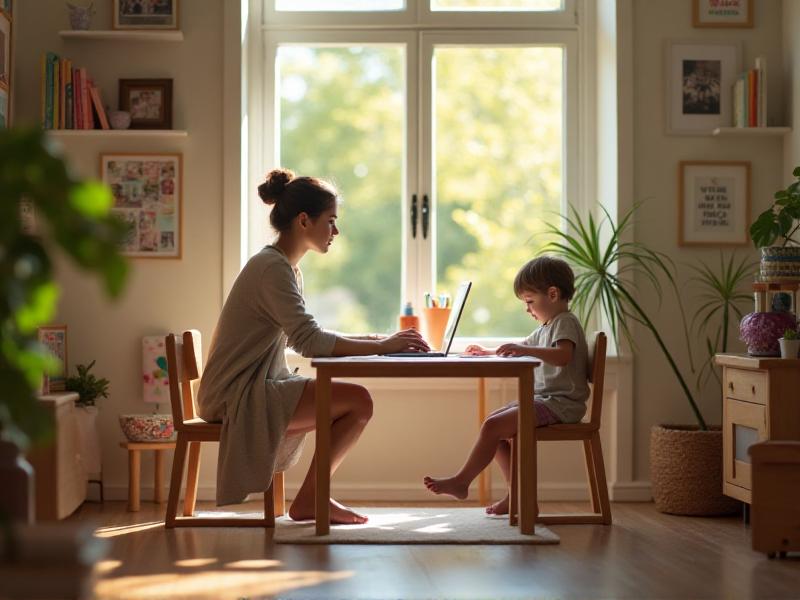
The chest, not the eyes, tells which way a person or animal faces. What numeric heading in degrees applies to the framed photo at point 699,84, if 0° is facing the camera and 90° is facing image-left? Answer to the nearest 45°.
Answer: approximately 0°

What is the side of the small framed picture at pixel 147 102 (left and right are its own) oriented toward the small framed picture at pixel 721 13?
left

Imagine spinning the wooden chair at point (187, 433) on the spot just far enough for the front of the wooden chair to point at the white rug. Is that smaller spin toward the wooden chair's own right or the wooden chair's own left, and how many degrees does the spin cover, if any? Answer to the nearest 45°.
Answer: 0° — it already faces it

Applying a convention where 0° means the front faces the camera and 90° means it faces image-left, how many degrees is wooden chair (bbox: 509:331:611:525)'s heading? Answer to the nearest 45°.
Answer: approximately 90°

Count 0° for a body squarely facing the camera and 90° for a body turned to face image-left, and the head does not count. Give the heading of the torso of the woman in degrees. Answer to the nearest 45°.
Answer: approximately 270°

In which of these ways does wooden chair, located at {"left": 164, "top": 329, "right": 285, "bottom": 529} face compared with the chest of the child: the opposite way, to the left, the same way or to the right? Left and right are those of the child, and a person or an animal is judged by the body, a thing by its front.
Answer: the opposite way

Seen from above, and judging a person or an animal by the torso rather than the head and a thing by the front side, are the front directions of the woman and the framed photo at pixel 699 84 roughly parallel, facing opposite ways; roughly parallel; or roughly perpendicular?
roughly perpendicular

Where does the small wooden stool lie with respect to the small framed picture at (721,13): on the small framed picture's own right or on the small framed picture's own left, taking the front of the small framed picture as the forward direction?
on the small framed picture's own right

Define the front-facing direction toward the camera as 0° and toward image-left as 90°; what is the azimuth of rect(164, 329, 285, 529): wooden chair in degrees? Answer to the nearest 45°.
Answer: approximately 270°

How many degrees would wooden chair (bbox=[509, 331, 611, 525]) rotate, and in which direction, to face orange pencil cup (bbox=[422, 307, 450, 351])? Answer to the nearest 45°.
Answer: approximately 45° to its right
